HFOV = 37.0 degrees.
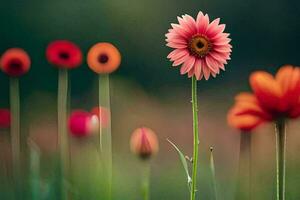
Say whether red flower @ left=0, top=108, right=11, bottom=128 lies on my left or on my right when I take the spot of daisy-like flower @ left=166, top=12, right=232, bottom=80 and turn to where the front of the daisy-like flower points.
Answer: on my right

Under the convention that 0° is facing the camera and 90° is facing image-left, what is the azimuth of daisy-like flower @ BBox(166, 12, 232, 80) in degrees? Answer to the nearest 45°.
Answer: approximately 0°

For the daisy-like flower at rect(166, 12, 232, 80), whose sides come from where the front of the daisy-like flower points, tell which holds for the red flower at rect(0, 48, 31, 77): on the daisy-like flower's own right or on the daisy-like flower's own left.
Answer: on the daisy-like flower's own right
